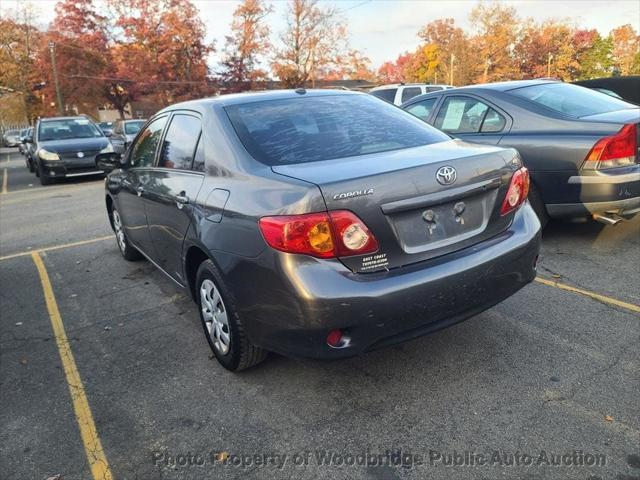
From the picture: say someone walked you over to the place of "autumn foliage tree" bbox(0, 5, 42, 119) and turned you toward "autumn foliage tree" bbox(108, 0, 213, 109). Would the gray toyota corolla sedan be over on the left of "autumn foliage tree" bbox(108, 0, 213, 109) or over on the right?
right

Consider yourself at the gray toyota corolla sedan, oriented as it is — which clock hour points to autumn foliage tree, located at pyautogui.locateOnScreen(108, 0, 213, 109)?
The autumn foliage tree is roughly at 1 o'clock from the gray toyota corolla sedan.

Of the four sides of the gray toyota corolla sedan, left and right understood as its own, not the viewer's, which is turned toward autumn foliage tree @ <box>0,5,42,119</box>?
front

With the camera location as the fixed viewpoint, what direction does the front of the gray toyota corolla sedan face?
facing away from the viewer and to the left of the viewer

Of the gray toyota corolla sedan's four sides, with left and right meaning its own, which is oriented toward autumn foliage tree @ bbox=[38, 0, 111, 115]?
front

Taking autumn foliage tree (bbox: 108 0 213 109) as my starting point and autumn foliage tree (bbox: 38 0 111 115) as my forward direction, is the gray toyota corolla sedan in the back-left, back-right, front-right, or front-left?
back-left
